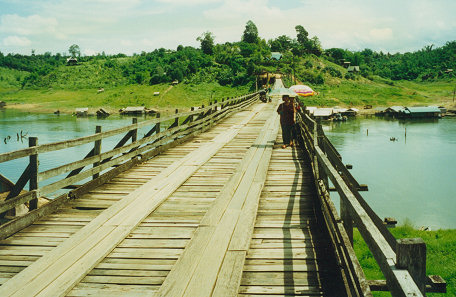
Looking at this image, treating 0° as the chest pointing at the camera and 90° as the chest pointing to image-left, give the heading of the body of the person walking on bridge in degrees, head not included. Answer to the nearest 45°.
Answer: approximately 0°
